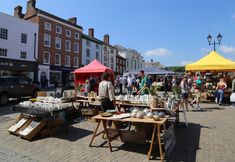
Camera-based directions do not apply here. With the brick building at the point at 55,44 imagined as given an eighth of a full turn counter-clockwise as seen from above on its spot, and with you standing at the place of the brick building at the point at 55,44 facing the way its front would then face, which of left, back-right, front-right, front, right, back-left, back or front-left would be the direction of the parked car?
right

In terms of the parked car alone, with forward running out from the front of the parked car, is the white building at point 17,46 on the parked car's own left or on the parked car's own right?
on the parked car's own left

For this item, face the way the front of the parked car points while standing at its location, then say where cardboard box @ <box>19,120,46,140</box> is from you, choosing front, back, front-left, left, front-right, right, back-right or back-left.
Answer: right

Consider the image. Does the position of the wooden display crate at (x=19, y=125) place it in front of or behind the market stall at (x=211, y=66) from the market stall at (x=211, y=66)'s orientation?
in front

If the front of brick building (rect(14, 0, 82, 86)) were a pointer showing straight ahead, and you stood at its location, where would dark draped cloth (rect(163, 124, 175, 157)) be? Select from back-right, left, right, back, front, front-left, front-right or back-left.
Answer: front-right

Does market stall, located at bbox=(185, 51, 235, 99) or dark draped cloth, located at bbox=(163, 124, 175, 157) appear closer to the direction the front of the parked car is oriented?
the market stall

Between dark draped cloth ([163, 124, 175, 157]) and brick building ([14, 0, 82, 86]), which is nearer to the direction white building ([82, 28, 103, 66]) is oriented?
the dark draped cloth

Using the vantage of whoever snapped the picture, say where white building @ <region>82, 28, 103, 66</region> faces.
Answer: facing the viewer and to the right of the viewer

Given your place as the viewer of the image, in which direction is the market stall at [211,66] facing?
facing the viewer

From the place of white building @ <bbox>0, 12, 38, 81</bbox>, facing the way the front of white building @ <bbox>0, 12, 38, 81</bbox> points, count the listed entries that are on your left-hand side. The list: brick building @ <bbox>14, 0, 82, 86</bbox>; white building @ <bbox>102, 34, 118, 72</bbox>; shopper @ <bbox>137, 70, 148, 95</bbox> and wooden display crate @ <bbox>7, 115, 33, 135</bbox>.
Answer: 2

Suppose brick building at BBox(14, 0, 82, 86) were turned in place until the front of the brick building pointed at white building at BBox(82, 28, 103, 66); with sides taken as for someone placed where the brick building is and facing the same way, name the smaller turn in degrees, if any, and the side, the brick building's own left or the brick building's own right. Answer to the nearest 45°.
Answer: approximately 90° to the brick building's own left

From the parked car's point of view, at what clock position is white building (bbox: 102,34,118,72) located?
The white building is roughly at 10 o'clock from the parked car.

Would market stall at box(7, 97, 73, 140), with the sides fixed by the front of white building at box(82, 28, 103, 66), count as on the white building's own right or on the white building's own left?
on the white building's own right

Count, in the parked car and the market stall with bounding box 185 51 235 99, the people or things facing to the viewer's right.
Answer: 1

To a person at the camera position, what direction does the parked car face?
facing to the right of the viewer
